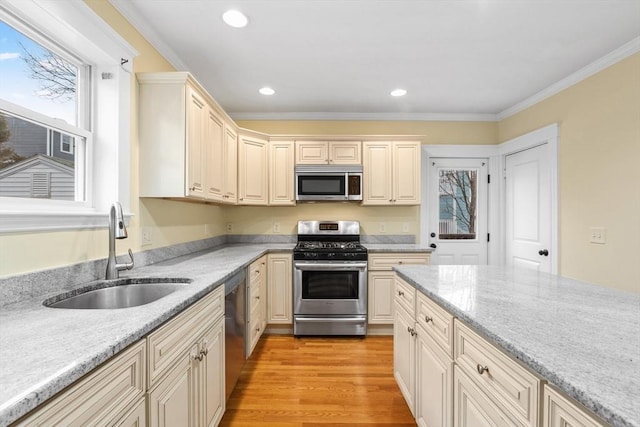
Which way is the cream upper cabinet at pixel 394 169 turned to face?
toward the camera

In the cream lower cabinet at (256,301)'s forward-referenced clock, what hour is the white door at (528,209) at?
The white door is roughly at 12 o'clock from the cream lower cabinet.

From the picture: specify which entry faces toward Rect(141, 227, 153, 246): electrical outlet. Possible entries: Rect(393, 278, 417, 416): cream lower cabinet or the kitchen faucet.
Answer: the cream lower cabinet

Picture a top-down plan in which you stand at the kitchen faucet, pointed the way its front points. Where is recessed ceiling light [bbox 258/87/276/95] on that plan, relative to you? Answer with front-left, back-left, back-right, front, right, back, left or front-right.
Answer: left

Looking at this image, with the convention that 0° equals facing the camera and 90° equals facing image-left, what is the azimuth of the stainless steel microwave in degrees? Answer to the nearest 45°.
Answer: approximately 0°

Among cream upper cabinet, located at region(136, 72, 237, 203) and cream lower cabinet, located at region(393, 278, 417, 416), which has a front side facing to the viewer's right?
the cream upper cabinet

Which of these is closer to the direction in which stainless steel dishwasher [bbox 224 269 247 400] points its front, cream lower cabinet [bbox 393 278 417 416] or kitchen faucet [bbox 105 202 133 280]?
the cream lower cabinet

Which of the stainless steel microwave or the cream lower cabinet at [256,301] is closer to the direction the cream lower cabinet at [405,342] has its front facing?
the cream lower cabinet

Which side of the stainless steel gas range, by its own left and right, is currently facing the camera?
front

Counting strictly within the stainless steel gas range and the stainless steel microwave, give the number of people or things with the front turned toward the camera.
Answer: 2

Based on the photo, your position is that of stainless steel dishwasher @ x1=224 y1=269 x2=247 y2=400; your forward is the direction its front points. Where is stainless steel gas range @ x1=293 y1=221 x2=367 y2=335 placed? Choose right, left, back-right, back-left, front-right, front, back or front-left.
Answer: front-left

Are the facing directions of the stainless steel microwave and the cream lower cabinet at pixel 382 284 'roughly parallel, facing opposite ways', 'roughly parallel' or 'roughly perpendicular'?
roughly parallel

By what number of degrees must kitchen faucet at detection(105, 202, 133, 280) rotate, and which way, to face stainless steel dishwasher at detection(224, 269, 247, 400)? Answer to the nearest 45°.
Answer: approximately 45° to its left

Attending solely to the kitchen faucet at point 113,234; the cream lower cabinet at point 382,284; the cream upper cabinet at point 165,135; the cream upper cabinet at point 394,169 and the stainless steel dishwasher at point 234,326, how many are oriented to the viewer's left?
0

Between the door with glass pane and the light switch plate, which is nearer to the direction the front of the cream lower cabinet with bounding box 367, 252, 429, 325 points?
the light switch plate

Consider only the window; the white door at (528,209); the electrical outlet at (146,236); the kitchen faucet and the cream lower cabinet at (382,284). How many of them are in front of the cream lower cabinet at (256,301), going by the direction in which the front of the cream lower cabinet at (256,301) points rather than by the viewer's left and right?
2

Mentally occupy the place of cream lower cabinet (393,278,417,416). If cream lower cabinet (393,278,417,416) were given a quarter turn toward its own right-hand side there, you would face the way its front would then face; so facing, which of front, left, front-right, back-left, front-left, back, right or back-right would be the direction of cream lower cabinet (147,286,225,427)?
back-left

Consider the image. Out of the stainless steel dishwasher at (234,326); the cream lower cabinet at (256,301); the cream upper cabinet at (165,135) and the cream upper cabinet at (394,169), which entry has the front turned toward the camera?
the cream upper cabinet at (394,169)

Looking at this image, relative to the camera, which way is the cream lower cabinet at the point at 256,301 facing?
to the viewer's right

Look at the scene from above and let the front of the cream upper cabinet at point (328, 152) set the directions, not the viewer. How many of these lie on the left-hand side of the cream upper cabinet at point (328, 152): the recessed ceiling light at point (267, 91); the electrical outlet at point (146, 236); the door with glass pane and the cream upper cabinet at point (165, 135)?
1
